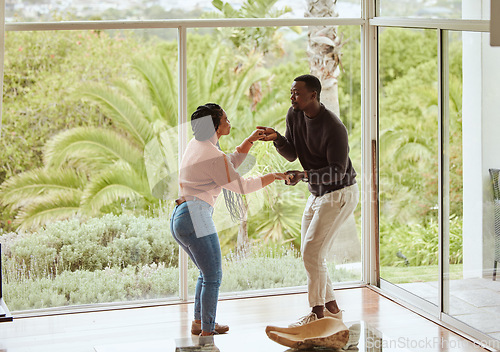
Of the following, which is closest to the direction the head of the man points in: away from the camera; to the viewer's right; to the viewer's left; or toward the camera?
to the viewer's left

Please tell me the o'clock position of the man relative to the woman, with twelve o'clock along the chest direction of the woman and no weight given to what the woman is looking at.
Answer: The man is roughly at 11 o'clock from the woman.

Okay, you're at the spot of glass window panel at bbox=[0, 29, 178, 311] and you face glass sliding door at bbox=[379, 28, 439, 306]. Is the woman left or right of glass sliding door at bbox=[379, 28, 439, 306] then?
right

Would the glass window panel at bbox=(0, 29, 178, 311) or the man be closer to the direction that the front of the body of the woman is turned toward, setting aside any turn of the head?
the man

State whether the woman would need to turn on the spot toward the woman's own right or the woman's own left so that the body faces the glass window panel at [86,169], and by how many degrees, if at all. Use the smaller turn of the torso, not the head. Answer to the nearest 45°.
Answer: approximately 135° to the woman's own left

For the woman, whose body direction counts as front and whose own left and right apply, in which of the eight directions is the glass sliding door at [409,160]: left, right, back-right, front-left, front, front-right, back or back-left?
front-left

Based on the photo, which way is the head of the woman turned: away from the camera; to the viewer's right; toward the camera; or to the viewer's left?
to the viewer's right

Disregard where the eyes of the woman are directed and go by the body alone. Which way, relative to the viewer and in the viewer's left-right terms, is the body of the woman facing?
facing to the right of the viewer
